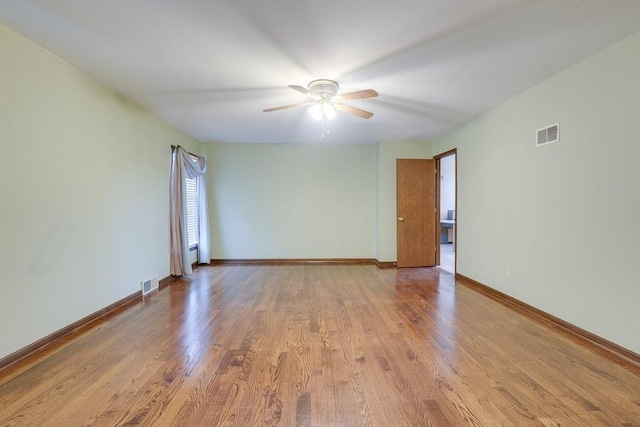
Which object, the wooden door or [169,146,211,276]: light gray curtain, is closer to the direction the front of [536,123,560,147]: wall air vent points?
the light gray curtain

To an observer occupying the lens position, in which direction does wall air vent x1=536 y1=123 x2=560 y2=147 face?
facing the viewer and to the left of the viewer

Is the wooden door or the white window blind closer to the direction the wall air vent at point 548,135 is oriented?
the white window blind

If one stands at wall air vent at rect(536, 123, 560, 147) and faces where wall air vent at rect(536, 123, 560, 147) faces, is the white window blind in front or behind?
in front

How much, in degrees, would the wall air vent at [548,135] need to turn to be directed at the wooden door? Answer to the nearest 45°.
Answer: approximately 90° to its right

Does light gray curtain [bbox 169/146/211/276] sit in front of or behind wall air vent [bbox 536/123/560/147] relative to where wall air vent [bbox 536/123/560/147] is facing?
in front

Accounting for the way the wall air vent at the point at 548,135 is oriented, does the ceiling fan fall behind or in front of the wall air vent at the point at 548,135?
in front
